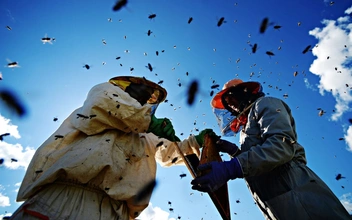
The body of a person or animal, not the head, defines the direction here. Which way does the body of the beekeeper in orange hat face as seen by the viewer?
to the viewer's left

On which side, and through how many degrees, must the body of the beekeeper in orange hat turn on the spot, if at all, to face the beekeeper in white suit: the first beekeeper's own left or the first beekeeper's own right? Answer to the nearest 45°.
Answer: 0° — they already face them
